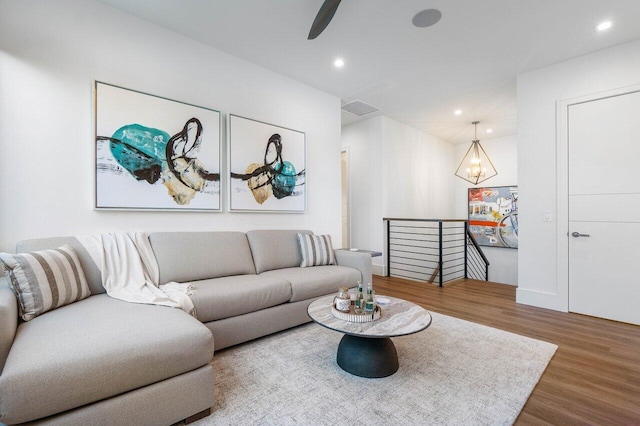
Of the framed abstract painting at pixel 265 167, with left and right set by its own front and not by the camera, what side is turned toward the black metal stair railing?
left

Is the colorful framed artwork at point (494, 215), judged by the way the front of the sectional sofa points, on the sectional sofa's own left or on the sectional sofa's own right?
on the sectional sofa's own left

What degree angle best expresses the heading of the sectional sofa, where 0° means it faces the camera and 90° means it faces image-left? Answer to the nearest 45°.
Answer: approximately 315°

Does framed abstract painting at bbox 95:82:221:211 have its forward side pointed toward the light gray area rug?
yes

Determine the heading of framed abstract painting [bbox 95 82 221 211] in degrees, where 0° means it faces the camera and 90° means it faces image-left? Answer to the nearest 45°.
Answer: approximately 315°

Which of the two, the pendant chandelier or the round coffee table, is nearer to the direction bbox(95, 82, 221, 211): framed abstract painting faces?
the round coffee table
